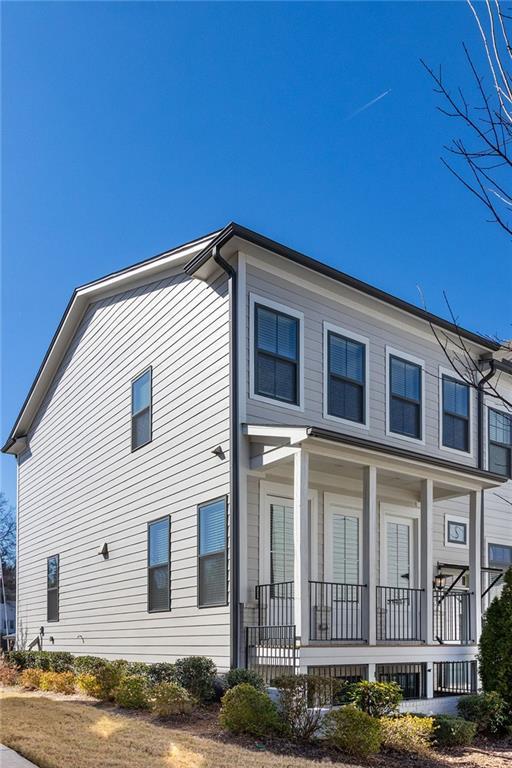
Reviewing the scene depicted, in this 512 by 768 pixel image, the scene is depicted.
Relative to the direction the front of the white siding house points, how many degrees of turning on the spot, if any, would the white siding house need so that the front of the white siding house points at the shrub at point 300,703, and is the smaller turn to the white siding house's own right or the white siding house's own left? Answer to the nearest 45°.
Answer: approximately 45° to the white siding house's own right

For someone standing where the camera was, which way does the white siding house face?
facing the viewer and to the right of the viewer

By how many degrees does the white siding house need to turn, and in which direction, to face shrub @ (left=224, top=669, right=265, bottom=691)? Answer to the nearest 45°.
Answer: approximately 45° to its right

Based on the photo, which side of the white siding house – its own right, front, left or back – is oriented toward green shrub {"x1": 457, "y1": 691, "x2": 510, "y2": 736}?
front

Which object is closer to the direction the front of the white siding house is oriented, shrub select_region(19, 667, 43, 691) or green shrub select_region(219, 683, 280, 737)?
the green shrub

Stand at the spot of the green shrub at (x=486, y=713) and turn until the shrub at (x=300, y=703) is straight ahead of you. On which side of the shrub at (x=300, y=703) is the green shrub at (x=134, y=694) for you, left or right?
right

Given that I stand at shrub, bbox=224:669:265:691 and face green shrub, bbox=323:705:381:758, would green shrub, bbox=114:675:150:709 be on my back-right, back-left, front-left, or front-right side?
back-right
